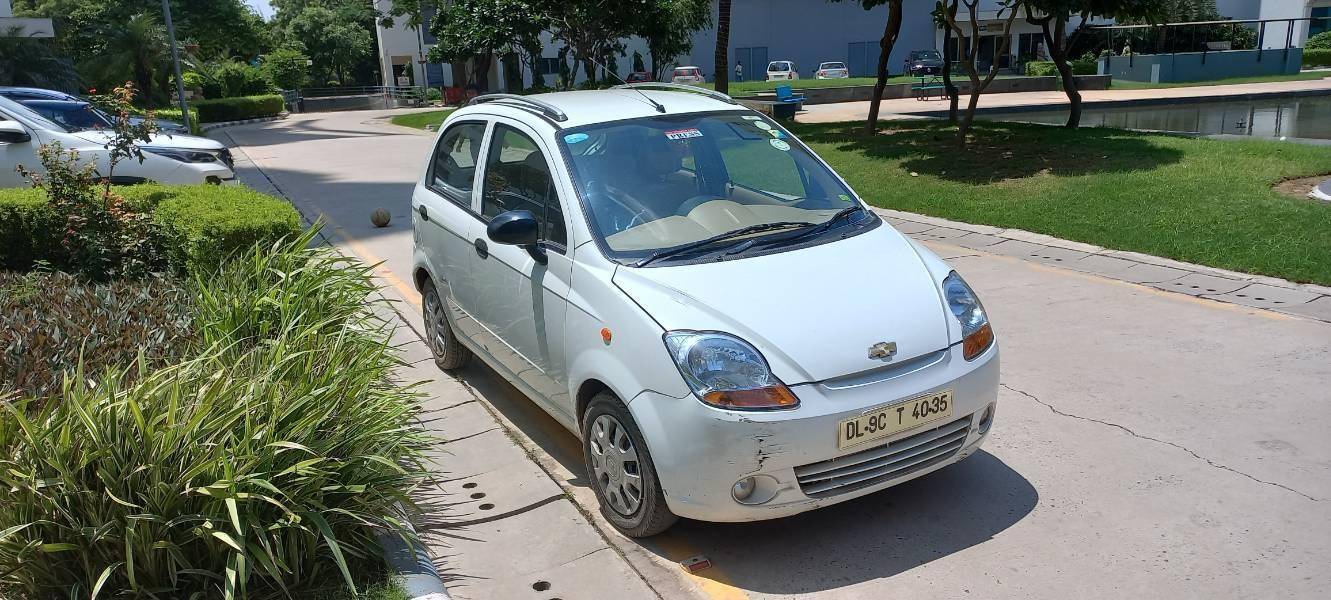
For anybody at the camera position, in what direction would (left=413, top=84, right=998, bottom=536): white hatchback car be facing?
facing the viewer and to the right of the viewer

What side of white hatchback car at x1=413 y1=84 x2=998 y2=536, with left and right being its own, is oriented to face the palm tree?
back

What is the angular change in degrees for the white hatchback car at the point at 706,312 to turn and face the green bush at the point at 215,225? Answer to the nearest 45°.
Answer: approximately 180°

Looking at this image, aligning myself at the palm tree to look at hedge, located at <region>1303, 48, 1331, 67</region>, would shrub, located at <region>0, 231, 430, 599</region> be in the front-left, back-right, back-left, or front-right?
front-right

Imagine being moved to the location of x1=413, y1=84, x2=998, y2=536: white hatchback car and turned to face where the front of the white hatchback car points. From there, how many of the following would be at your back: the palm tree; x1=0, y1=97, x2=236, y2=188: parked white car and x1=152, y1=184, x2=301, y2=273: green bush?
3

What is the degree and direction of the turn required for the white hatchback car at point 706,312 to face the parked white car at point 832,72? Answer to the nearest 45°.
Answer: approximately 135° to its left

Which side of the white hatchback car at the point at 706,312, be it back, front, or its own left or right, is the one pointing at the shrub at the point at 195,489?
right

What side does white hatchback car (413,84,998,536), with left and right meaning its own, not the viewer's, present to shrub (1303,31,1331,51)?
left

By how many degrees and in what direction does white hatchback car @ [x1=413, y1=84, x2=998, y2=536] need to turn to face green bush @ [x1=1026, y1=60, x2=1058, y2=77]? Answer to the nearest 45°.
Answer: approximately 135° to its left

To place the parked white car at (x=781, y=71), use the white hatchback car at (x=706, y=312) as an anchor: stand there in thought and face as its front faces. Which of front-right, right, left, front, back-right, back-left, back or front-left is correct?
back-left

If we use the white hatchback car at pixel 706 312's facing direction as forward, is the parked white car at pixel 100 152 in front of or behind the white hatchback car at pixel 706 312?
behind
